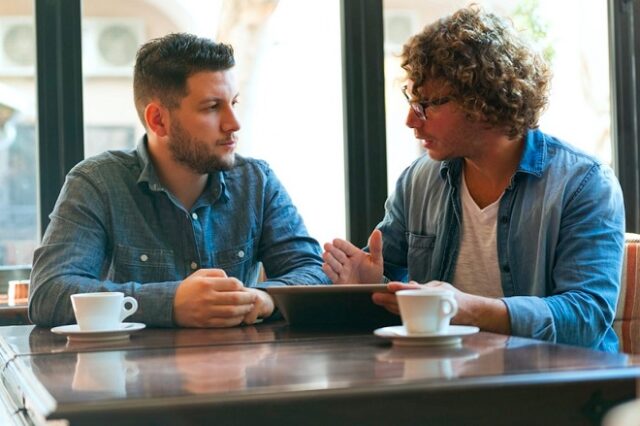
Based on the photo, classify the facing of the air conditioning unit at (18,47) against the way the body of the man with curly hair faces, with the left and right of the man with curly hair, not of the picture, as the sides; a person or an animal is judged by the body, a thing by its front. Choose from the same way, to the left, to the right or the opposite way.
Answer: to the left

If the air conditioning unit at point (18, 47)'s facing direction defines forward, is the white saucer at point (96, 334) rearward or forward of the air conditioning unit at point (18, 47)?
forward

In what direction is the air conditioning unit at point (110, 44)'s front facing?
toward the camera

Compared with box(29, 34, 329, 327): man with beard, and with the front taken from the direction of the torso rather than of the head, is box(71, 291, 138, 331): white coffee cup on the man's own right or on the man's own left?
on the man's own right

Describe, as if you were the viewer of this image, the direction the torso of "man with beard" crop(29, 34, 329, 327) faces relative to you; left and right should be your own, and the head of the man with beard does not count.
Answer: facing the viewer and to the right of the viewer

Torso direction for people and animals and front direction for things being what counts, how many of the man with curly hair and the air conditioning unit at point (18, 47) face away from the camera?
0

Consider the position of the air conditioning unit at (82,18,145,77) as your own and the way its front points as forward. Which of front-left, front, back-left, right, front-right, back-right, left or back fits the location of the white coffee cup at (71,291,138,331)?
front

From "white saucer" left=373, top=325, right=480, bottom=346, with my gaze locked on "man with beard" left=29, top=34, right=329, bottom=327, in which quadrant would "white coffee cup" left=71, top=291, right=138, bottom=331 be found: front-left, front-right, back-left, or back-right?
front-left

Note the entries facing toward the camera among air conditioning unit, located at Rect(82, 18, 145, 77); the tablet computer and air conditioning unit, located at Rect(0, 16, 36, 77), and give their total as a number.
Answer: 2

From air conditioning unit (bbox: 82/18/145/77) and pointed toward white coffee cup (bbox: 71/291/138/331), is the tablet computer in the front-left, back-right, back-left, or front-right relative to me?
front-left

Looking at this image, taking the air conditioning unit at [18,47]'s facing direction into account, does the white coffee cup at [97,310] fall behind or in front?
in front

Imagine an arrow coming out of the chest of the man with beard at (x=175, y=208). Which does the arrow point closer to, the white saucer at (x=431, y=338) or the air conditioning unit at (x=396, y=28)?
the white saucer

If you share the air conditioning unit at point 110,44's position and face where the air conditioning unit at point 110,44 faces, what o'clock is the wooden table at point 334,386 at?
The wooden table is roughly at 12 o'clock from the air conditioning unit.

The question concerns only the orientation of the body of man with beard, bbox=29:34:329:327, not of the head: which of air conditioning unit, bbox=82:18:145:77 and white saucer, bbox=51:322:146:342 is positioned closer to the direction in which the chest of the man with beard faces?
the white saucer

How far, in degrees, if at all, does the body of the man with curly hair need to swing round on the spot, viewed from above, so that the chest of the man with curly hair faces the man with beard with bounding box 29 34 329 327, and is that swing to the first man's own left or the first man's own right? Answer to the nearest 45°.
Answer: approximately 45° to the first man's own right

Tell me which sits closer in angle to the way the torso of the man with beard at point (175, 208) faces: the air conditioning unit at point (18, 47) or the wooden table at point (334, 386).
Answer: the wooden table
